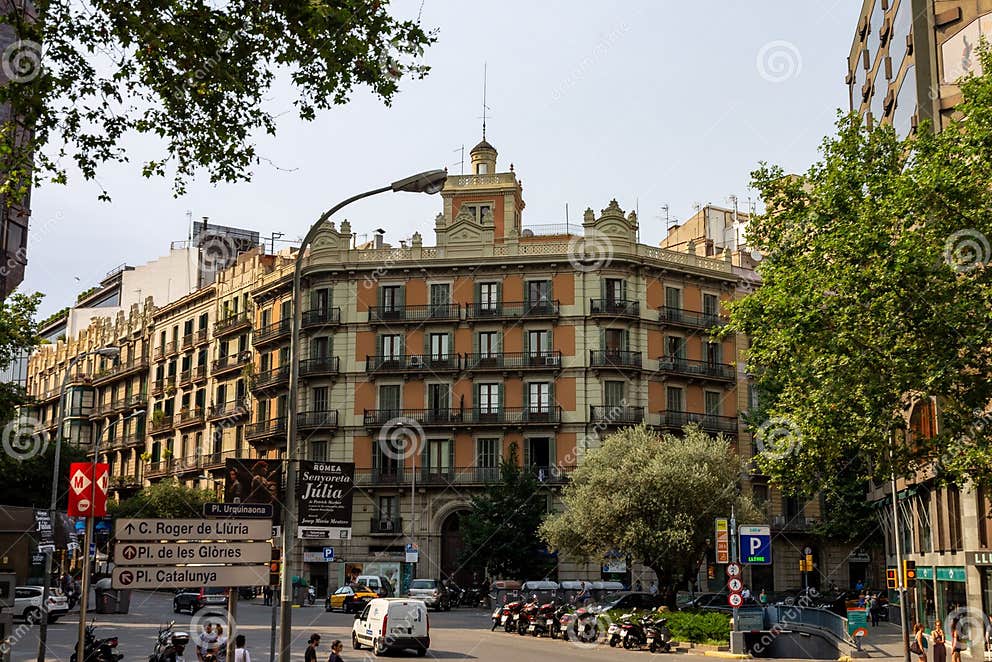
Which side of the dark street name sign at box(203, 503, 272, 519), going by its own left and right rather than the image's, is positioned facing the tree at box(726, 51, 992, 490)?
left

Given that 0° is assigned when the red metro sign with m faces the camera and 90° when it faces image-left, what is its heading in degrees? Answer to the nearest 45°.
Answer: approximately 0°

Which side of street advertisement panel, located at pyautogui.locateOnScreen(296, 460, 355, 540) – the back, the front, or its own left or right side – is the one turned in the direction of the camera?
front

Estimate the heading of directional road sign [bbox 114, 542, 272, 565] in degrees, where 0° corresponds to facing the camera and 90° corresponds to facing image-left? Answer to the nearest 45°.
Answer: approximately 0°

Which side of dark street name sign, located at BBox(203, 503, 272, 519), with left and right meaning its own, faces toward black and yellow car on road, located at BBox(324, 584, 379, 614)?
back

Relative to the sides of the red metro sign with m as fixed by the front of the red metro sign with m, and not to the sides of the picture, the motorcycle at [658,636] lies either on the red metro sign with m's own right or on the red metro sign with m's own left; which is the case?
on the red metro sign with m's own left

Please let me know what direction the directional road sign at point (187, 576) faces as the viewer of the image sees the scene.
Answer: facing the viewer

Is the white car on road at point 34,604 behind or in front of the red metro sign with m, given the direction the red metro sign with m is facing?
behind
